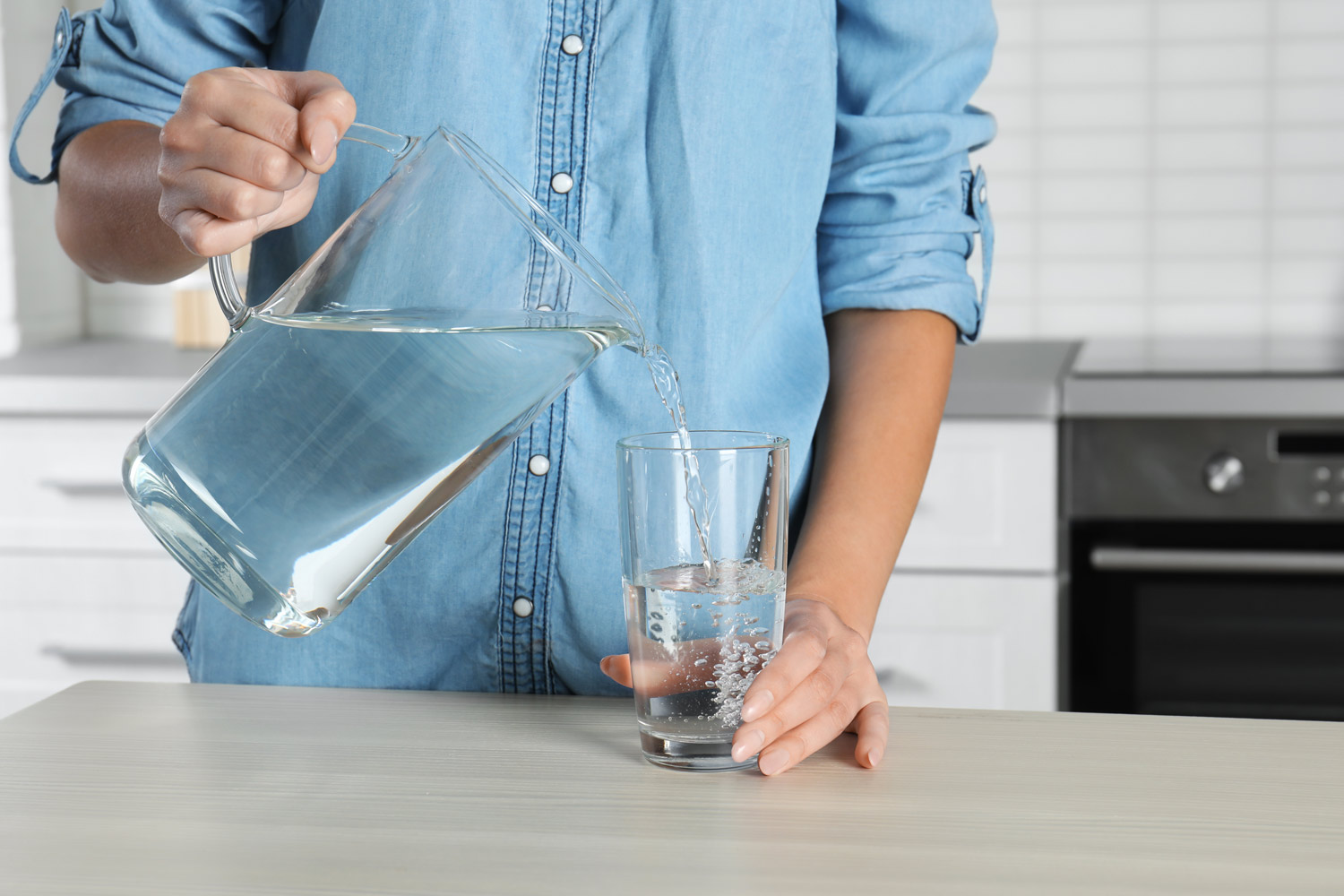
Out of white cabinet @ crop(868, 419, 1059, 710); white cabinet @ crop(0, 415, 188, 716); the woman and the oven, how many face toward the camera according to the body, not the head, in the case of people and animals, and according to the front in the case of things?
4

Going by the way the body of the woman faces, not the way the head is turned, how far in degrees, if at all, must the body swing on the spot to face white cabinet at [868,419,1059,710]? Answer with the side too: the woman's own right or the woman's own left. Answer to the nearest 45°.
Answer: approximately 135° to the woman's own left

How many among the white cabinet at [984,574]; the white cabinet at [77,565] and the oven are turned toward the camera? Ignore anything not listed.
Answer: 3

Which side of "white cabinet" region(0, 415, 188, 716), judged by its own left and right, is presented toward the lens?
front

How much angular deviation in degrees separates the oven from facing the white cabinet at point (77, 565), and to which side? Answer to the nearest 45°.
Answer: approximately 90° to its right

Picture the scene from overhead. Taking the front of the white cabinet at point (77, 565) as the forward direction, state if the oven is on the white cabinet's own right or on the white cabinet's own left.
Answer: on the white cabinet's own left

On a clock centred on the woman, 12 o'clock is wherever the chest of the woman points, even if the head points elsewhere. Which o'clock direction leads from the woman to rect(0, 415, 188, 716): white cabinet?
The white cabinet is roughly at 5 o'clock from the woman.

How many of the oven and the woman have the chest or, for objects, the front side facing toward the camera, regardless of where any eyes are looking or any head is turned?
2

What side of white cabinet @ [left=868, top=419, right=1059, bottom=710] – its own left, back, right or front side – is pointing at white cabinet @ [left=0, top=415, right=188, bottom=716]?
right

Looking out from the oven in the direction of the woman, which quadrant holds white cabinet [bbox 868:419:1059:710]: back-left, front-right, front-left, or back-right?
front-right

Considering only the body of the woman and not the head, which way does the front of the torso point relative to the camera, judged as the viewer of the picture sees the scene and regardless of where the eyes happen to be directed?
toward the camera

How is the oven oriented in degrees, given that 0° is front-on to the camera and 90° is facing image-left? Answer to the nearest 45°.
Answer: approximately 0°

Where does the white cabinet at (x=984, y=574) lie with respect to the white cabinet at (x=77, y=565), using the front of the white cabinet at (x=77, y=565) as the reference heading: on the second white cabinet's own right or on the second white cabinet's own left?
on the second white cabinet's own left
